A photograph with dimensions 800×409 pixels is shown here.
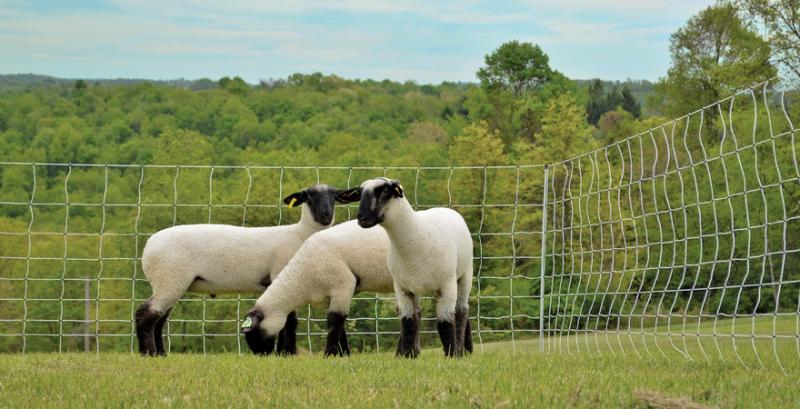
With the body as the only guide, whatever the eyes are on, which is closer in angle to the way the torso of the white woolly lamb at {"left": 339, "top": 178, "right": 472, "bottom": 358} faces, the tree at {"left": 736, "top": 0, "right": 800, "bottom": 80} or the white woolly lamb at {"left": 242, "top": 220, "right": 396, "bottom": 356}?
the white woolly lamb

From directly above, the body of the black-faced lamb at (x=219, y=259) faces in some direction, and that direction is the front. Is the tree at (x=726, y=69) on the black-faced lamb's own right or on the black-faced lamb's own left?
on the black-faced lamb's own left

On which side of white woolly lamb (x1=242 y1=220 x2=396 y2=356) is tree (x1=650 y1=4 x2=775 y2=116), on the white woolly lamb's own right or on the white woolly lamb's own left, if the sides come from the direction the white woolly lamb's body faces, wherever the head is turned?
on the white woolly lamb's own right

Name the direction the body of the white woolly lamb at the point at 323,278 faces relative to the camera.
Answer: to the viewer's left

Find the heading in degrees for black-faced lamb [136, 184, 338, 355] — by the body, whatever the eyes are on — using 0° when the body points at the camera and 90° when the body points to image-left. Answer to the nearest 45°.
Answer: approximately 270°

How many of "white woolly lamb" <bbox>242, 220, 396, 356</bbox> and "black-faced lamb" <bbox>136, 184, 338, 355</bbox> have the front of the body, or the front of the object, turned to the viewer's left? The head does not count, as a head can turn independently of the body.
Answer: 1

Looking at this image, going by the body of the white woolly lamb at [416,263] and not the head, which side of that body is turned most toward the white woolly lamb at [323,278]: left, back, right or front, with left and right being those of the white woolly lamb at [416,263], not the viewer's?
right

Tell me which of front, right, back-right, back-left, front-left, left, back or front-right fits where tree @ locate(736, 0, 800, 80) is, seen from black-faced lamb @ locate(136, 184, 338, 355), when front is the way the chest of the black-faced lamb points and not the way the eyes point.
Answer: front-left

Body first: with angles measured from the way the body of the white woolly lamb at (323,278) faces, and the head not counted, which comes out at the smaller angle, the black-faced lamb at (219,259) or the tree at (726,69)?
the black-faced lamb

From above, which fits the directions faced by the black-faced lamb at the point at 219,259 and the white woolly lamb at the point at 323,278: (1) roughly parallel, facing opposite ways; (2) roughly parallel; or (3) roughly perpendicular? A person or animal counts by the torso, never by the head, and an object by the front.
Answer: roughly parallel, facing opposite ways

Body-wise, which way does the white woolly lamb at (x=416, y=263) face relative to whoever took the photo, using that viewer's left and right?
facing the viewer and to the left of the viewer
